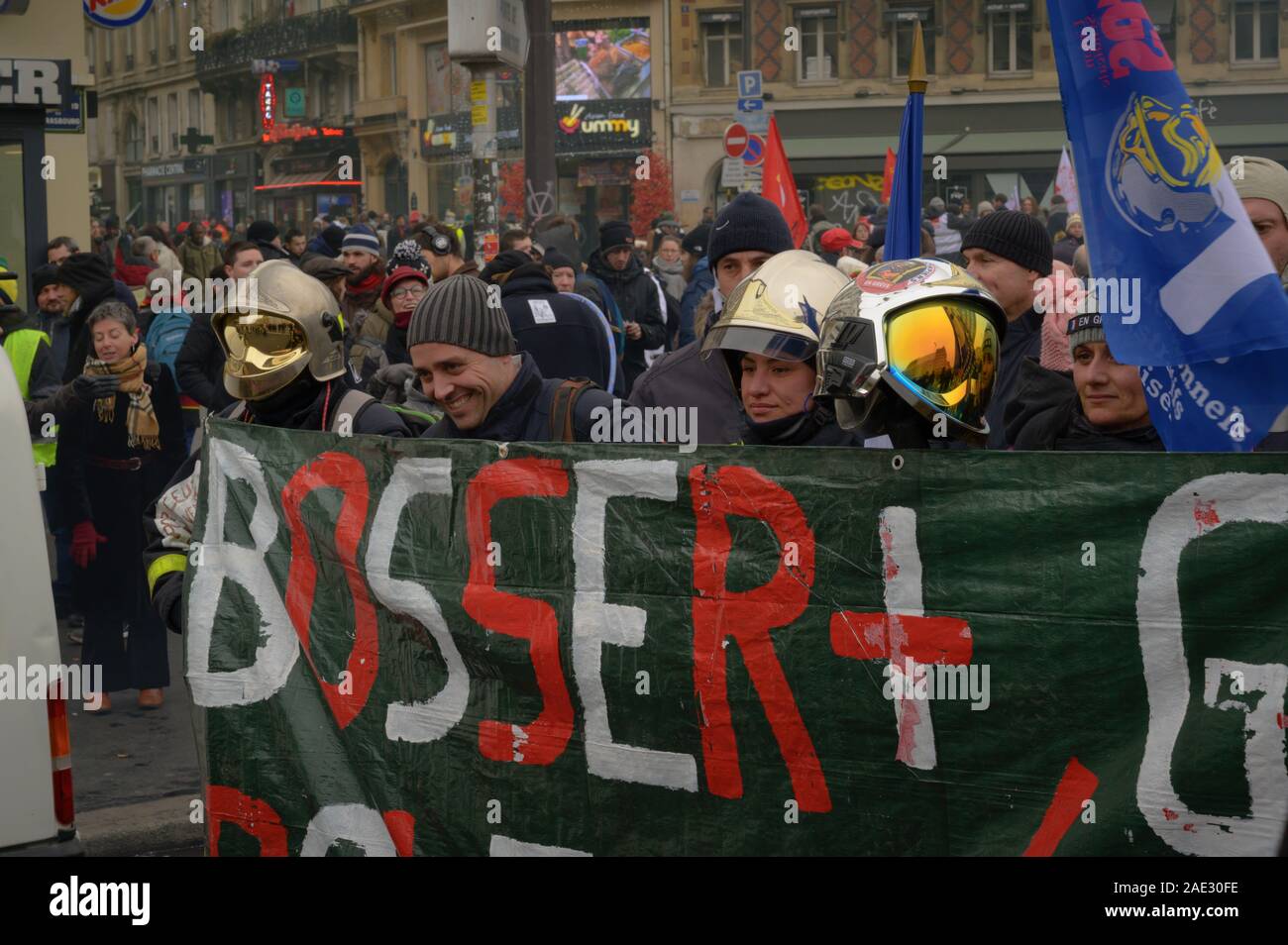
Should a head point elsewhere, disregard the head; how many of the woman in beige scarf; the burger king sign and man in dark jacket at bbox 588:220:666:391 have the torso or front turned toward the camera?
3

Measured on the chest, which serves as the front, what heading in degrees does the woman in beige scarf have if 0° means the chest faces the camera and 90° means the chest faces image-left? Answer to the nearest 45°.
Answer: approximately 0°

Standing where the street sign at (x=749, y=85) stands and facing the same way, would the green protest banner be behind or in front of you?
in front

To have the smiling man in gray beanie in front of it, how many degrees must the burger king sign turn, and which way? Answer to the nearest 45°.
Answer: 0° — it already faces them

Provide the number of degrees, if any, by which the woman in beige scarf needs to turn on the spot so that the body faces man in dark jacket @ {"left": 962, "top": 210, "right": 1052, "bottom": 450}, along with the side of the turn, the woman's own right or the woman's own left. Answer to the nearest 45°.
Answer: approximately 45° to the woman's own left
